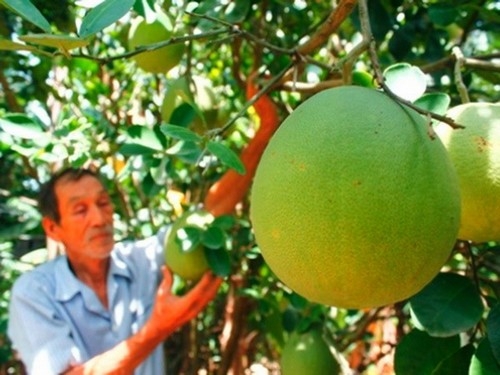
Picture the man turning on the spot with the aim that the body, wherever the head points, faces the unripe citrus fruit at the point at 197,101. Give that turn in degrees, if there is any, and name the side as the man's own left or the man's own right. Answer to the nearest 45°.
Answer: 0° — they already face it

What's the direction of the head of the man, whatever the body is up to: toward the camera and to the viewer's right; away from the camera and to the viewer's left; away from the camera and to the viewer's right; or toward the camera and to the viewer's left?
toward the camera and to the viewer's right

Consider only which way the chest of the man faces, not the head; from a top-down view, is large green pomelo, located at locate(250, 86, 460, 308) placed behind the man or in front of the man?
in front

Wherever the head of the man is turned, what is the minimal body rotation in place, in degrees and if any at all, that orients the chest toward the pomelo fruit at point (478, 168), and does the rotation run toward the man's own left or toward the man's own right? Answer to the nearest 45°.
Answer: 0° — they already face it

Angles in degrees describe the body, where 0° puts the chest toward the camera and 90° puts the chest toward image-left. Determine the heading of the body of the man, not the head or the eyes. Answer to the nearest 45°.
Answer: approximately 315°
